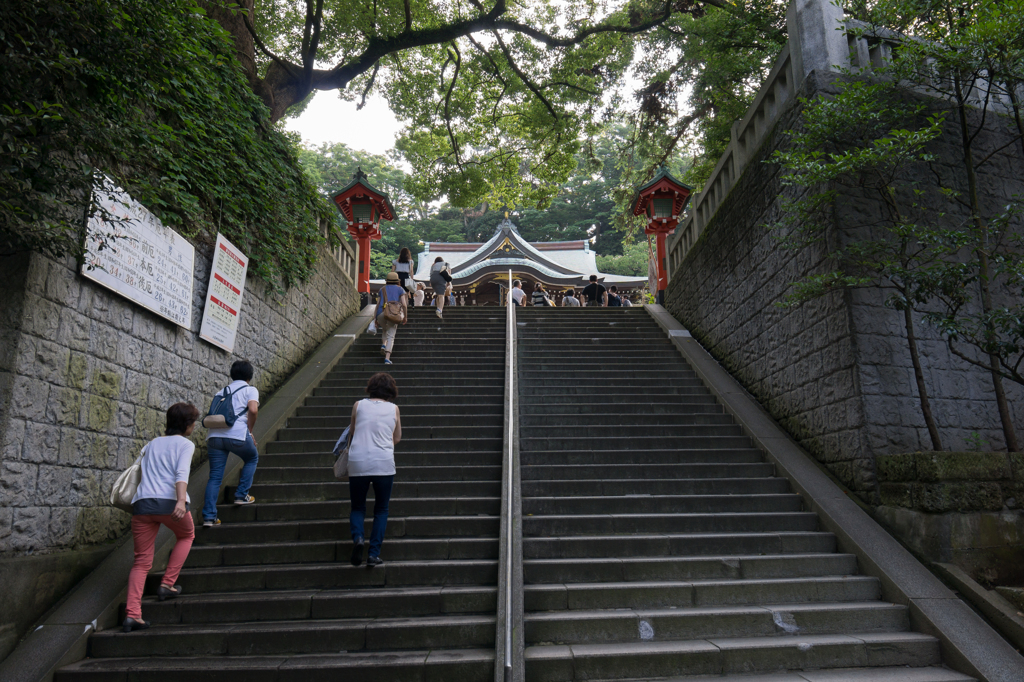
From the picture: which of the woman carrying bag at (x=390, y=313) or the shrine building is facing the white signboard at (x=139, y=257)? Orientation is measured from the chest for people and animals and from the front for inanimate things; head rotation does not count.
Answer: the shrine building

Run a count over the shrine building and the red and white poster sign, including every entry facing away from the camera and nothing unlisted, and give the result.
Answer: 0

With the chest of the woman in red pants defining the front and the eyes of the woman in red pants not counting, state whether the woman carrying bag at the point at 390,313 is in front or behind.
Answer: in front

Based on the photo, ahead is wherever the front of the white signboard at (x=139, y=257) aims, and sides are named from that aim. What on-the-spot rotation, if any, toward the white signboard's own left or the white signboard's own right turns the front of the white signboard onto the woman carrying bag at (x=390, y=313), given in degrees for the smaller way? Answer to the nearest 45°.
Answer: approximately 90° to the white signboard's own left

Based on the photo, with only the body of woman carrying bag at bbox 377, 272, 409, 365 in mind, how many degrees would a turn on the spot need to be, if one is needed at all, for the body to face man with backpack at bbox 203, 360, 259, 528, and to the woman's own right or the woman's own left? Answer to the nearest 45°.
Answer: approximately 180°

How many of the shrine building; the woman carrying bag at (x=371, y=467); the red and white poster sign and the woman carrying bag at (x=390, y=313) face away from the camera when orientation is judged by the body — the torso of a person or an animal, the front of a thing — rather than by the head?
2

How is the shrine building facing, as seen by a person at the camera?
facing the viewer

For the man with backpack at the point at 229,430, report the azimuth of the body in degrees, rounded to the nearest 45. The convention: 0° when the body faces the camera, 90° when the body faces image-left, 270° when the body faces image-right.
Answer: approximately 225°

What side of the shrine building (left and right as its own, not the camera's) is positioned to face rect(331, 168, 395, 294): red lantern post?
front

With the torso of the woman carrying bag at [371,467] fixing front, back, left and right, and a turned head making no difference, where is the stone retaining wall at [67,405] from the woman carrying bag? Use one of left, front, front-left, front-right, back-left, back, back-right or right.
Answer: left

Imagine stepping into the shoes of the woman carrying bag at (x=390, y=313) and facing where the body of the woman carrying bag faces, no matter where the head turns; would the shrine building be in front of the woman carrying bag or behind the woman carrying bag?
in front

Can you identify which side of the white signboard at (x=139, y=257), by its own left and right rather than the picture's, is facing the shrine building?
left

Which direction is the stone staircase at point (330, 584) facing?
toward the camera

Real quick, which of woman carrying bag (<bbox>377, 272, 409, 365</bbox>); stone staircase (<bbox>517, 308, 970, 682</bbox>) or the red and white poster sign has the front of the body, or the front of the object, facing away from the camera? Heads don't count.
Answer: the woman carrying bag

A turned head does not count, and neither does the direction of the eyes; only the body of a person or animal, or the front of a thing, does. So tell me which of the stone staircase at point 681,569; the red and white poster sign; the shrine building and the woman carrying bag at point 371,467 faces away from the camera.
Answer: the woman carrying bag

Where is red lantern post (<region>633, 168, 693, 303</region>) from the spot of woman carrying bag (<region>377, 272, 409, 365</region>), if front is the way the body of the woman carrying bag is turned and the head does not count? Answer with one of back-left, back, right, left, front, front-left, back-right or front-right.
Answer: front-right

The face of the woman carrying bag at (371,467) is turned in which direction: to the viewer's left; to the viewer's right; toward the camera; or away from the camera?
away from the camera
